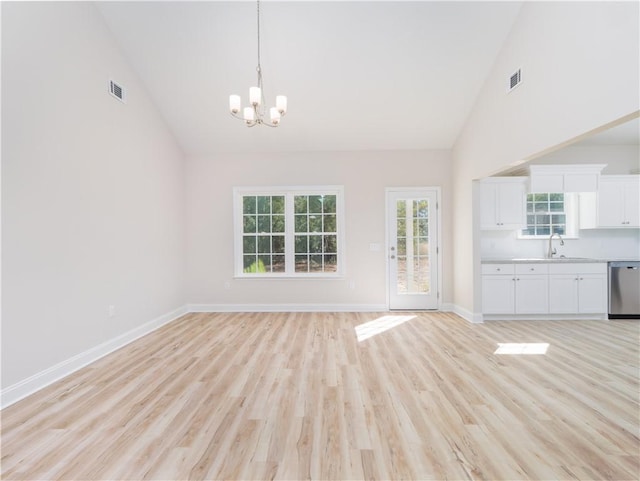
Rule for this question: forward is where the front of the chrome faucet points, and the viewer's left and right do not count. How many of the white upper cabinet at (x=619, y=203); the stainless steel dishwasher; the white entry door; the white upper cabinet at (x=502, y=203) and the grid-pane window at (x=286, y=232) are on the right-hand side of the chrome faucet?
3

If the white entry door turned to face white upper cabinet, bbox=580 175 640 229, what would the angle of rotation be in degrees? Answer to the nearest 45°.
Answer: approximately 90° to its left

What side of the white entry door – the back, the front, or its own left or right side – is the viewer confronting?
front

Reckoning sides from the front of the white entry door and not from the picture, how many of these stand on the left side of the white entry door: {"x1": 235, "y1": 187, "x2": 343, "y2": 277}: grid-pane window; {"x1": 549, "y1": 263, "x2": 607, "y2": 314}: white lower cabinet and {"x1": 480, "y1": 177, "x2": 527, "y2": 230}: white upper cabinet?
2

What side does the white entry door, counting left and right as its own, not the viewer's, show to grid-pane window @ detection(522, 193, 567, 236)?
left

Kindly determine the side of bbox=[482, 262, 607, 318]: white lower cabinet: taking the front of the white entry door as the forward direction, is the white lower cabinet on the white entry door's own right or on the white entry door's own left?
on the white entry door's own left

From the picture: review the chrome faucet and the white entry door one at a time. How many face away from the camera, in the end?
0

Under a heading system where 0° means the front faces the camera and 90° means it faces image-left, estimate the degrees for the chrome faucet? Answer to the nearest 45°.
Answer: approximately 315°

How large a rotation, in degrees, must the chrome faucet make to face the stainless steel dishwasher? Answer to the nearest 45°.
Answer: approximately 45° to its left

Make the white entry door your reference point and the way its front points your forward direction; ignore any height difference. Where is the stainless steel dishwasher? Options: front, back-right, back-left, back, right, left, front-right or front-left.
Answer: left
